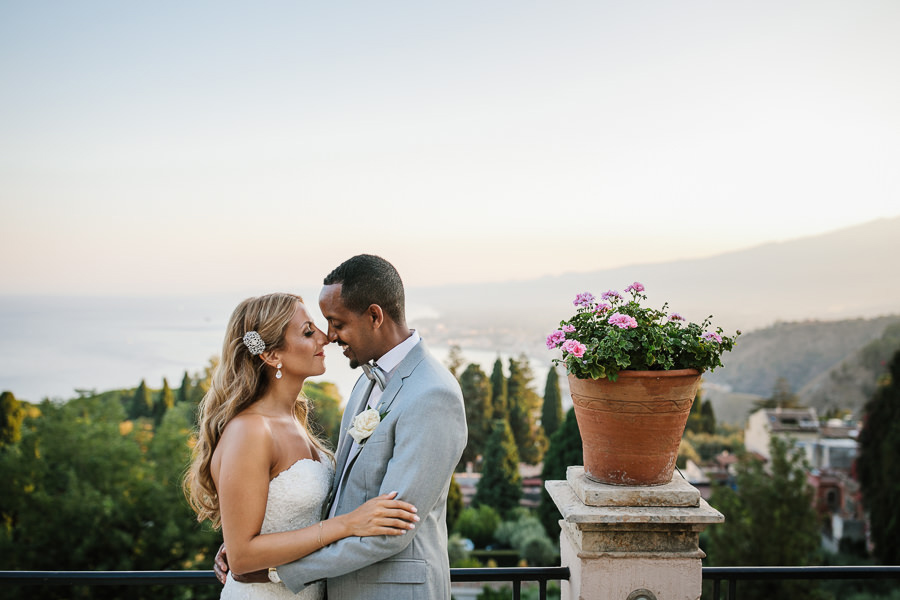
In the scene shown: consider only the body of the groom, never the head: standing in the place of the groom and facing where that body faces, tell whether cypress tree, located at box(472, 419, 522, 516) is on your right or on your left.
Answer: on your right

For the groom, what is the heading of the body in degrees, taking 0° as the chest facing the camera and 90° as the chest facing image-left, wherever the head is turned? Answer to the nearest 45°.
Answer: approximately 90°

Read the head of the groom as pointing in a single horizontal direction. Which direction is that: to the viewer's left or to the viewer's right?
to the viewer's left

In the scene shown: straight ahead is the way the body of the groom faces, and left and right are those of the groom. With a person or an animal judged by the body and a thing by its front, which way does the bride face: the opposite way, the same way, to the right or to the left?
the opposite way

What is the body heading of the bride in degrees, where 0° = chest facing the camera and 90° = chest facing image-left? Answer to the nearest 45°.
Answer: approximately 270°

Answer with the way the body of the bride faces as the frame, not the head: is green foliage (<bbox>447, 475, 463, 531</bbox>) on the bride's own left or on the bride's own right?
on the bride's own left

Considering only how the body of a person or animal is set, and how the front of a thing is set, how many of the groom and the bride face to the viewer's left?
1

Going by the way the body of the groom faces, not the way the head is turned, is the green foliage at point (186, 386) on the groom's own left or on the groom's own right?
on the groom's own right

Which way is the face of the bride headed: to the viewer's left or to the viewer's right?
to the viewer's right
